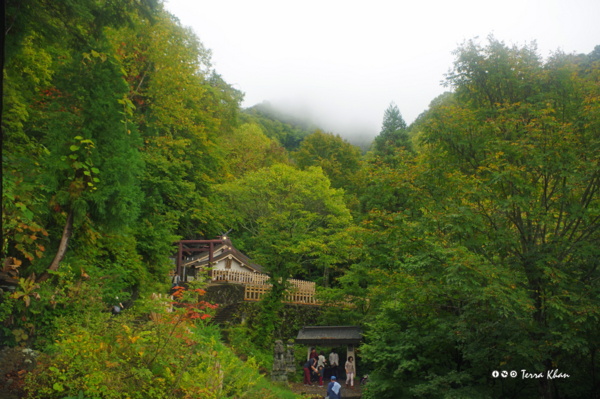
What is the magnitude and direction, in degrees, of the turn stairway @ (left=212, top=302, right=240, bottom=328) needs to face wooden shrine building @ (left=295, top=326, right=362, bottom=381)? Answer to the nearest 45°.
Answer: approximately 90° to its left

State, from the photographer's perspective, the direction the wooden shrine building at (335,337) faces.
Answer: facing the viewer

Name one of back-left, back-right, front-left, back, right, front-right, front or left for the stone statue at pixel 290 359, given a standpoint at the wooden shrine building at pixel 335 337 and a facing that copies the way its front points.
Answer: front-right

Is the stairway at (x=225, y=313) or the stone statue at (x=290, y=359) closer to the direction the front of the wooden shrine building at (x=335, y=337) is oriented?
the stone statue

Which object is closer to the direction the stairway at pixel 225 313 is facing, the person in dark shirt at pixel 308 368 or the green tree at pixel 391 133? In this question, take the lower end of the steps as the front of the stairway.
the person in dark shirt

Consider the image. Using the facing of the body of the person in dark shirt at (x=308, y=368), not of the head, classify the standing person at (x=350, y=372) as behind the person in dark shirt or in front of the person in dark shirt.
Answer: in front

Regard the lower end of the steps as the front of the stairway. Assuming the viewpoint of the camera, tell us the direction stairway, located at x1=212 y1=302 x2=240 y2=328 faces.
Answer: facing the viewer and to the left of the viewer

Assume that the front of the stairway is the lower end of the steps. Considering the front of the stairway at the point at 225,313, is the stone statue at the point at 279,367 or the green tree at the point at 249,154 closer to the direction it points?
the stone statue
